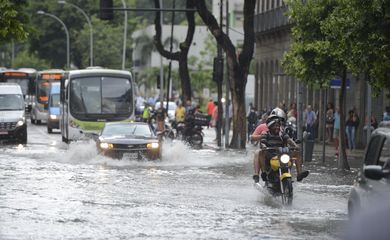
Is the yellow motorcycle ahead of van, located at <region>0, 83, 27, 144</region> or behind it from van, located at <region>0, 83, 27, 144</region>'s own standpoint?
ahead

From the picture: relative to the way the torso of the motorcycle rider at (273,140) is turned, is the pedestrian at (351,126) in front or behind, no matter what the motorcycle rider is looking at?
behind

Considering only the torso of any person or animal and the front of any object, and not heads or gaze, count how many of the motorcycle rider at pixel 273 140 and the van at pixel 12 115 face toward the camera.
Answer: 2

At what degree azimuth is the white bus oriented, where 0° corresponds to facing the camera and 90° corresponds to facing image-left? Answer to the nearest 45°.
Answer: approximately 0°

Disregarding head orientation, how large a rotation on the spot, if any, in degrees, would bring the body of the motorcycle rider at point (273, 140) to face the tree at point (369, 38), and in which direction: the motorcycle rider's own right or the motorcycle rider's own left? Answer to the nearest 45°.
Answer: approximately 135° to the motorcycle rider's own left

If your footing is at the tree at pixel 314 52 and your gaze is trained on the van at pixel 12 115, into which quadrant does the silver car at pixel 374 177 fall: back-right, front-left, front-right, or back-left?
back-left
